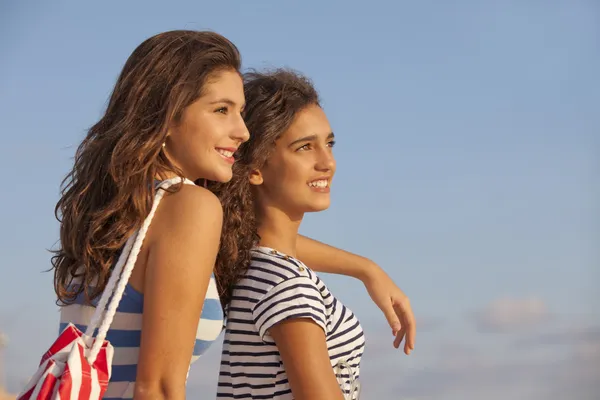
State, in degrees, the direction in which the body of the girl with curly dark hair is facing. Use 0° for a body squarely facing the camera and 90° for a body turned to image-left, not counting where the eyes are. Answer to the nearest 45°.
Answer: approximately 270°

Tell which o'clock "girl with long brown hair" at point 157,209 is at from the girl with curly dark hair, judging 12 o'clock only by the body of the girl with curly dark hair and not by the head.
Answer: The girl with long brown hair is roughly at 4 o'clock from the girl with curly dark hair.
